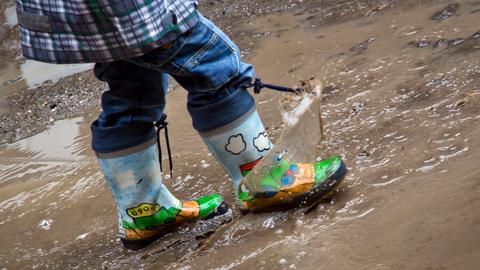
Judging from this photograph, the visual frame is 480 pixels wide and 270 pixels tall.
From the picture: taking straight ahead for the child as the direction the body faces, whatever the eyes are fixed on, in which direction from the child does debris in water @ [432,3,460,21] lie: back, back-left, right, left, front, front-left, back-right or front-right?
front-left

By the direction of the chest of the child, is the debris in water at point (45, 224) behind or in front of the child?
behind

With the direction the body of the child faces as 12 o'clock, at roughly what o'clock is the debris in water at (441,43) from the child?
The debris in water is roughly at 11 o'clock from the child.

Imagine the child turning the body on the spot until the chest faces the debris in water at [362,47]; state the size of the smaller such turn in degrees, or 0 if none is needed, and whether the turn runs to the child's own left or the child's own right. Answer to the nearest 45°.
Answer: approximately 45° to the child's own left

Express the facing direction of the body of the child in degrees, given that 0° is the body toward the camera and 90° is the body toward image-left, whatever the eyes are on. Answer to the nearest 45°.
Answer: approximately 270°

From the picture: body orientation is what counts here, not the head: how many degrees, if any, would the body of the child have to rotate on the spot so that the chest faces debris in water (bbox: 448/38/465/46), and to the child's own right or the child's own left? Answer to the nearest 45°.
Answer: approximately 45° to the child's own left

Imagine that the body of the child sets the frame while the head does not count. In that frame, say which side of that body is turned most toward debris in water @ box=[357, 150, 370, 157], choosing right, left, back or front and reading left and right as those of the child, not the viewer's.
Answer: front
